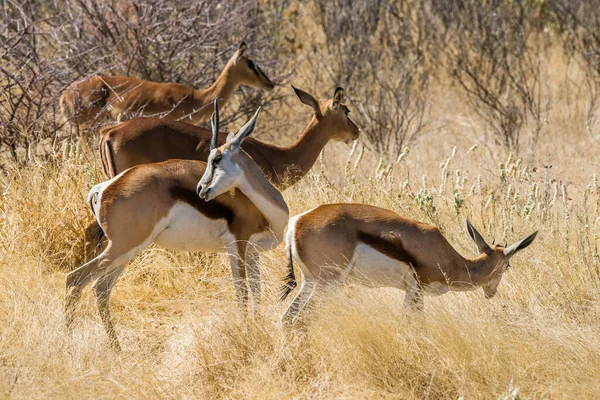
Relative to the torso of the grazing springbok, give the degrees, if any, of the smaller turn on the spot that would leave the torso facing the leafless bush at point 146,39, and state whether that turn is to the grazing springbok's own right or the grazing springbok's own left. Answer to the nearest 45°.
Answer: approximately 90° to the grazing springbok's own left

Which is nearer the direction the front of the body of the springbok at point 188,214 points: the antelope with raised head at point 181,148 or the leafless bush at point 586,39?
the leafless bush

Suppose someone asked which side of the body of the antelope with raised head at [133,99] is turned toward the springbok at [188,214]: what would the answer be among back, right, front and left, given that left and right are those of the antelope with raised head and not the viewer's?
right

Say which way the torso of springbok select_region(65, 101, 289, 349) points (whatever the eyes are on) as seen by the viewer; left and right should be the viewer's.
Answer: facing to the right of the viewer

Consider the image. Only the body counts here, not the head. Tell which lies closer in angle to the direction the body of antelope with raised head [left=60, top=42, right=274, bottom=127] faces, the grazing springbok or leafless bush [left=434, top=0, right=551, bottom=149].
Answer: the leafless bush

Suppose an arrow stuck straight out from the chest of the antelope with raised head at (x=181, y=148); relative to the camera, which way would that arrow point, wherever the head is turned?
to the viewer's right

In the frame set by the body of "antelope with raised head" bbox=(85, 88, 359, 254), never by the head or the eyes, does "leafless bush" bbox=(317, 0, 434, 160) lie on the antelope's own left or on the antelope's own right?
on the antelope's own left

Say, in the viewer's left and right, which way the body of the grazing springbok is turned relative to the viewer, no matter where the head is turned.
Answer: facing to the right of the viewer

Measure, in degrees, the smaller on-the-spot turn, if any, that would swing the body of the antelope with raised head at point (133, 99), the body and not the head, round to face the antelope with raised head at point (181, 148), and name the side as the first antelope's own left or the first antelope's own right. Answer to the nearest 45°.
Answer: approximately 90° to the first antelope's own right

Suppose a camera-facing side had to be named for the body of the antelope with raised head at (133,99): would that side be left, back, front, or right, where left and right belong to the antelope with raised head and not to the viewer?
right

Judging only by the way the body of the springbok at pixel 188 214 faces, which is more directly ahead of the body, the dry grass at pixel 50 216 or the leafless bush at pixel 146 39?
the leafless bush
